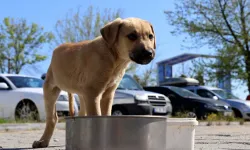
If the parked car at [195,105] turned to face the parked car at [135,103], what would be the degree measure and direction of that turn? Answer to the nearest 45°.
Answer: approximately 90° to its right

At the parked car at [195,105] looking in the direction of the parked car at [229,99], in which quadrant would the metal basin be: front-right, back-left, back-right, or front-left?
back-right

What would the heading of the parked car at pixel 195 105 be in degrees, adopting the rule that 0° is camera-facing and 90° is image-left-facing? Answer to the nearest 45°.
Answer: approximately 315°

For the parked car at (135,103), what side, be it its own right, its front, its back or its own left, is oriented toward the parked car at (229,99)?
left

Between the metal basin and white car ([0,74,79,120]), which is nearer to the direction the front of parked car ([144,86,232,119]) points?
the metal basin

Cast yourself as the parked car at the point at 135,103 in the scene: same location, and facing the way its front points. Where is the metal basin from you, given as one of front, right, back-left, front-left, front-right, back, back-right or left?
front-right

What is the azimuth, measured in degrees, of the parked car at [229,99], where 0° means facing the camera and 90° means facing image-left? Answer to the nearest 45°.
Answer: approximately 315°
